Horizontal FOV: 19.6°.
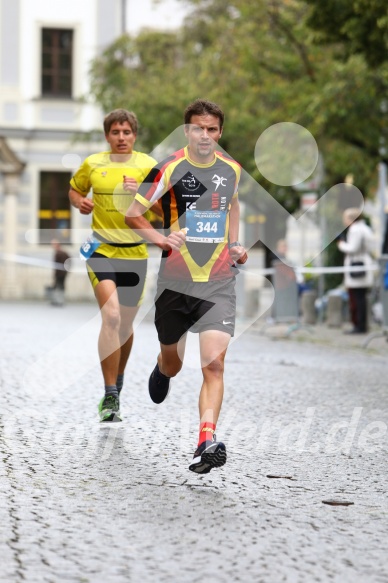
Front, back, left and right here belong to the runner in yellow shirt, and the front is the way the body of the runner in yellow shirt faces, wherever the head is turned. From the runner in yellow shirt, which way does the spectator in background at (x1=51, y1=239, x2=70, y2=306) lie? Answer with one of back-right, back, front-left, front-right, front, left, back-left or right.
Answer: back

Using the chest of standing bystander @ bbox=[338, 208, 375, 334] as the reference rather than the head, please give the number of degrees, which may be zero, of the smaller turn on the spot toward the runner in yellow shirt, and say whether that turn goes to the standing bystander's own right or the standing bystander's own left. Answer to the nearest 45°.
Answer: approximately 90° to the standing bystander's own left

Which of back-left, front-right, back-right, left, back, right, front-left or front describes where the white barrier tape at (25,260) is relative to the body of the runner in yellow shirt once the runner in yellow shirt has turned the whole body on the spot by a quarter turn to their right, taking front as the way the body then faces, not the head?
right

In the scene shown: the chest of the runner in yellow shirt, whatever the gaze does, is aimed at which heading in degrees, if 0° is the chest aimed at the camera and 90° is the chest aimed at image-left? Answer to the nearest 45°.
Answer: approximately 0°

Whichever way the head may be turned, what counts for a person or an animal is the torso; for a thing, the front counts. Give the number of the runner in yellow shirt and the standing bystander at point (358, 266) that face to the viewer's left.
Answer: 1

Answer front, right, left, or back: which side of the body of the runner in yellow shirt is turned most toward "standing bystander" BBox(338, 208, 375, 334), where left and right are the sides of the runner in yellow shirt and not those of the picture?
back

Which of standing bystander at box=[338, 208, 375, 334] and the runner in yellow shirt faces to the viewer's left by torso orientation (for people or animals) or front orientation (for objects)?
the standing bystander

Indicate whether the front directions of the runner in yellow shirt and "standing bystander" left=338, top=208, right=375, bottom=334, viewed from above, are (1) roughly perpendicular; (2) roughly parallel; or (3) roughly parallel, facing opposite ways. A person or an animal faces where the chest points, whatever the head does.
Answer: roughly perpendicular

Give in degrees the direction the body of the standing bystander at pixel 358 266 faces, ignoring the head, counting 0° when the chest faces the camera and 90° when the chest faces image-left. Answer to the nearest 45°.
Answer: approximately 90°

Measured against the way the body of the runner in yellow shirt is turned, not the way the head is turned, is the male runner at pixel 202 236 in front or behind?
in front

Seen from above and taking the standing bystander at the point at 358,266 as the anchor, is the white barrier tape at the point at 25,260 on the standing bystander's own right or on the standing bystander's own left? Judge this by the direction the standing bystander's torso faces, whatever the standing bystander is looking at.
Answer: on the standing bystander's own right

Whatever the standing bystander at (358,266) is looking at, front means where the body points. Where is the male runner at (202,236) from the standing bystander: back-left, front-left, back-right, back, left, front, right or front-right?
left
